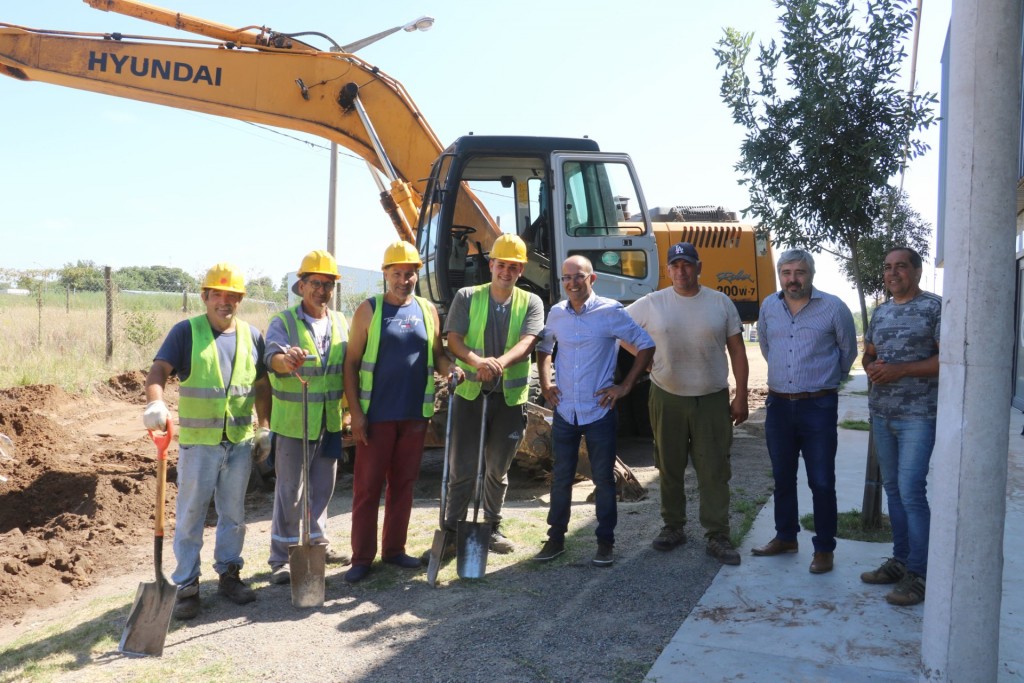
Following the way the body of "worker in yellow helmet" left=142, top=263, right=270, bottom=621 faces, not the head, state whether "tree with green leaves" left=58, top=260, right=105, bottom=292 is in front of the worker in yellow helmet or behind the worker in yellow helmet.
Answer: behind

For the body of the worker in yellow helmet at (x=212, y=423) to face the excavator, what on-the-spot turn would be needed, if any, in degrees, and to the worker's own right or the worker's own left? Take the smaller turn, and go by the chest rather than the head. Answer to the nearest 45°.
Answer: approximately 135° to the worker's own left

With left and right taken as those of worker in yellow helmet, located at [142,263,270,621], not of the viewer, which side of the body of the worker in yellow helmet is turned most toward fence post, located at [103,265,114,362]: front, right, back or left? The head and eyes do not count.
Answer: back

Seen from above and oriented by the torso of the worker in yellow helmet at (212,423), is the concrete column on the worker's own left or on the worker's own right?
on the worker's own left

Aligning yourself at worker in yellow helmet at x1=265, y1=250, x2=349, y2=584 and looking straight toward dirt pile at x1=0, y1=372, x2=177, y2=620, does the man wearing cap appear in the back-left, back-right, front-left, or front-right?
back-right

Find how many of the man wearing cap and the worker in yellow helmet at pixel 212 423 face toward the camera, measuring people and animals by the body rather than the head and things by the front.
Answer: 2

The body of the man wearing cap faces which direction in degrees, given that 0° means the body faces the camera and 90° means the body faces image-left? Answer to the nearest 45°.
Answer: approximately 0°

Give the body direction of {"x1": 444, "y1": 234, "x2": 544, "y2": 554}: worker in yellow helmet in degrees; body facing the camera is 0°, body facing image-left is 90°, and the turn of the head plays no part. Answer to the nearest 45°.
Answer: approximately 0°
